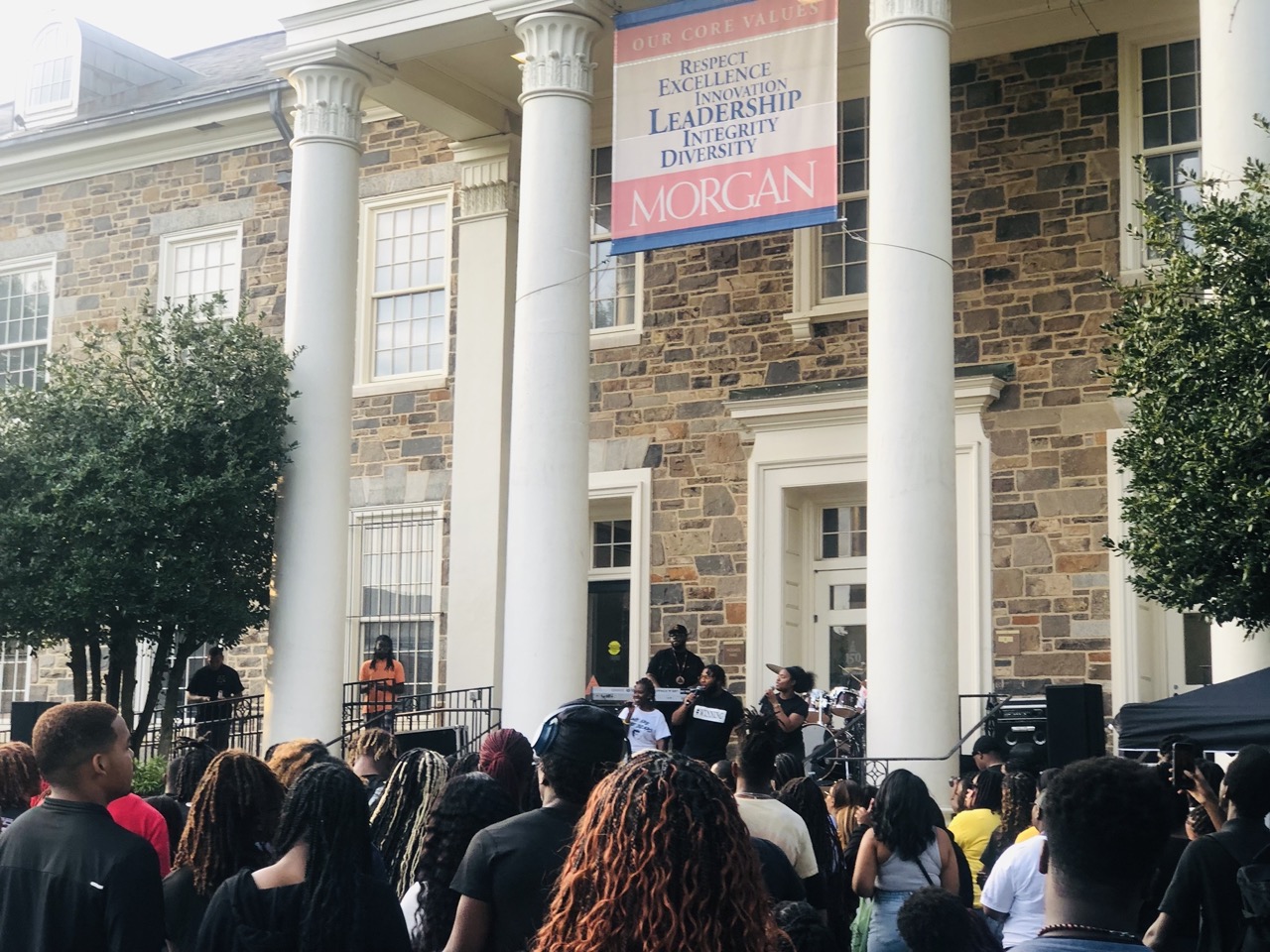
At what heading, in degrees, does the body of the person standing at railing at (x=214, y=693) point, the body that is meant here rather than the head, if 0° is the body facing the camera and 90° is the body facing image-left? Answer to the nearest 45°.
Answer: approximately 0°

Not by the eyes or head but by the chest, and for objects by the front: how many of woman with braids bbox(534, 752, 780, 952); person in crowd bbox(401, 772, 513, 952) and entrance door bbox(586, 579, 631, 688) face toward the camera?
1

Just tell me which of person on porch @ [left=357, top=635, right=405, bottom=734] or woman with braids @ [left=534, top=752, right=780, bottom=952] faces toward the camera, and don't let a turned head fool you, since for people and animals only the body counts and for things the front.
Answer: the person on porch

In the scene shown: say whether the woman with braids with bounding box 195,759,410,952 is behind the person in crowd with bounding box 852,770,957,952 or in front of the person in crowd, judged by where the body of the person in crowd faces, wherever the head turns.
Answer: behind

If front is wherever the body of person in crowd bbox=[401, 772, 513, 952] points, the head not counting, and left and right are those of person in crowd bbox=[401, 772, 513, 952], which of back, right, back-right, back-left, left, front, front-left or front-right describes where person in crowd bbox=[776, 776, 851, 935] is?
front-right

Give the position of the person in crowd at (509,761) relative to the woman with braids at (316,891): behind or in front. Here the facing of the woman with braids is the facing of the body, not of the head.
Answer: in front

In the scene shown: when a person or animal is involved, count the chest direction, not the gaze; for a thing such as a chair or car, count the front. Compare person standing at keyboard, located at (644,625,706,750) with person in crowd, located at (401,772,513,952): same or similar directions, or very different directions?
very different directions

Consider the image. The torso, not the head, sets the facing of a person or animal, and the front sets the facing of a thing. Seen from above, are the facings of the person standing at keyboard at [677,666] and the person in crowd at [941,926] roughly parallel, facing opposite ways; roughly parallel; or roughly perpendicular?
roughly parallel, facing opposite ways

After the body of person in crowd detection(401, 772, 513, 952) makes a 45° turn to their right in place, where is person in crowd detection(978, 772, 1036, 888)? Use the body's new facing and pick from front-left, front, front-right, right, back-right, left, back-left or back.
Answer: front

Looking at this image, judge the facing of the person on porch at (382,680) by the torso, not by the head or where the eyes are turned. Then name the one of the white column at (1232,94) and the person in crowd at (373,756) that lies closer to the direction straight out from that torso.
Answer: the person in crowd

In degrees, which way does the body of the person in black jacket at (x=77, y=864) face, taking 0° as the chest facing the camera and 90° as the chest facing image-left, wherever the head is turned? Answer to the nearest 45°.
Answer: approximately 225°

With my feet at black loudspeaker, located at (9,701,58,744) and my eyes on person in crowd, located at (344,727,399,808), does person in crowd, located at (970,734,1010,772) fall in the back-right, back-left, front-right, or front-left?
front-left

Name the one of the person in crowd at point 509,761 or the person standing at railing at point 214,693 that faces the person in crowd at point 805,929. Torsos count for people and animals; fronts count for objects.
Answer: the person standing at railing at point 214,693

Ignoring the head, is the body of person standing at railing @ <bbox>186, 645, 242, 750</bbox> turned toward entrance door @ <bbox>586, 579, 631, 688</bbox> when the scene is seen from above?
no

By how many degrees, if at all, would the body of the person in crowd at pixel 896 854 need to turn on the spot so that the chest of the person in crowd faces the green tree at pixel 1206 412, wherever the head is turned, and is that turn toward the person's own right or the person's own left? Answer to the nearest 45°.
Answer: approximately 45° to the person's own right

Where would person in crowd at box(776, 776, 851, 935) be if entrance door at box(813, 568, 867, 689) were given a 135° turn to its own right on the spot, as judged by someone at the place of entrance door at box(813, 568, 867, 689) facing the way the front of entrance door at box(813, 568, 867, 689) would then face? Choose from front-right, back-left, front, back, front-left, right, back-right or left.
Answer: back-left

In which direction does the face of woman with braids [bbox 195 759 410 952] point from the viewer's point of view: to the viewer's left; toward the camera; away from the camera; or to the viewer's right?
away from the camera

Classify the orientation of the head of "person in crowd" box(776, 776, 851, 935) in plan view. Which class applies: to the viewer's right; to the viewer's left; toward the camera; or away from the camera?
away from the camera

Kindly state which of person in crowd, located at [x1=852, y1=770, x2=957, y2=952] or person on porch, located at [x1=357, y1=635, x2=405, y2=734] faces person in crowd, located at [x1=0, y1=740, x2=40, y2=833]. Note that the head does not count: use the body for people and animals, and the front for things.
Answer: person on porch, located at [x1=357, y1=635, x2=405, y2=734]

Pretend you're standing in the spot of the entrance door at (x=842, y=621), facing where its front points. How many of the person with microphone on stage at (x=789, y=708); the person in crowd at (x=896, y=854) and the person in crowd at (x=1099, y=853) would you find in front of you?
3

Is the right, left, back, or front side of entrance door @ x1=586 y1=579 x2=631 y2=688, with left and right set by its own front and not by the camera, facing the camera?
front

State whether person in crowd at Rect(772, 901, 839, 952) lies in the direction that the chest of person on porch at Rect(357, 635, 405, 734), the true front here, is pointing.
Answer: yes
